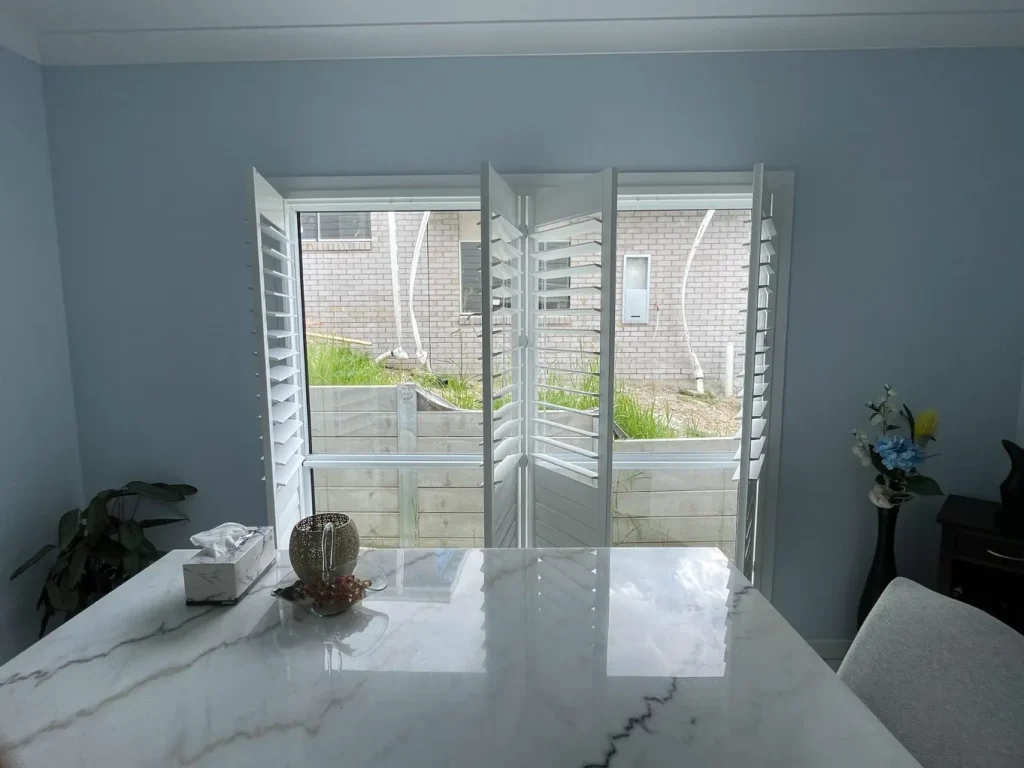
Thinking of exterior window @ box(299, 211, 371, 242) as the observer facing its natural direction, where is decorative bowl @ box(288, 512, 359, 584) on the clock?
The decorative bowl is roughly at 12 o'clock from the exterior window.

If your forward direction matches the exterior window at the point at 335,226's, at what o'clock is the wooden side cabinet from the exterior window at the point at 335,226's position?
The wooden side cabinet is roughly at 10 o'clock from the exterior window.

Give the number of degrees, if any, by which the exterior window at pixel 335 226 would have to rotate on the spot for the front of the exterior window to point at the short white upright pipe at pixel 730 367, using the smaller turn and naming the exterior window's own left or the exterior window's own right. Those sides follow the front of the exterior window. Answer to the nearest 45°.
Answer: approximately 90° to the exterior window's own left

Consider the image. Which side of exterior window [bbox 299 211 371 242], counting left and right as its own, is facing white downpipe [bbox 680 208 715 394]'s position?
left

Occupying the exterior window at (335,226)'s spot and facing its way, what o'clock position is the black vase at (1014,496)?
The black vase is roughly at 10 o'clock from the exterior window.

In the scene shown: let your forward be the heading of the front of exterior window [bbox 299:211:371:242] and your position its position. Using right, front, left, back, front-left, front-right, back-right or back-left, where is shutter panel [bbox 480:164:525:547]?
front-left

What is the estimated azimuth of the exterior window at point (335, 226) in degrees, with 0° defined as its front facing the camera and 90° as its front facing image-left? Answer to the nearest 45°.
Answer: approximately 0°

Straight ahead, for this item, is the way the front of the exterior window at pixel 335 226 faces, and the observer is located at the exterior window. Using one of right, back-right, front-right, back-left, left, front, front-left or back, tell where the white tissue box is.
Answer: front

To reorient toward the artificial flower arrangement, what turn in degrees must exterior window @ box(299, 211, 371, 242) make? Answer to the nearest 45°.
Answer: approximately 45° to its left
